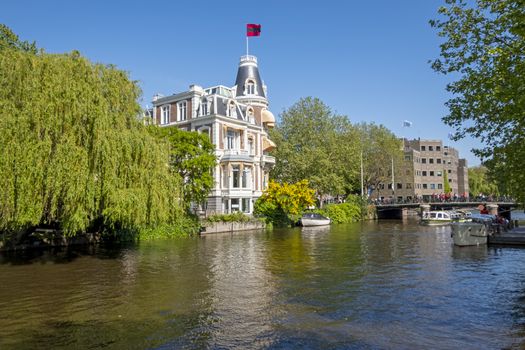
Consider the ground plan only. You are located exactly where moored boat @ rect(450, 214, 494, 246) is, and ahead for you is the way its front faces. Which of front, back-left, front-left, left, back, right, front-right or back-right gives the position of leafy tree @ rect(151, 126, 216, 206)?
front-right

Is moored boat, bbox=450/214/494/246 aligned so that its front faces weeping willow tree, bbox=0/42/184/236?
yes

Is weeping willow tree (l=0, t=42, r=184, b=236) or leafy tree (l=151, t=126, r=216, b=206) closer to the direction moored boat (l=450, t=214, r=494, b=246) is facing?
the weeping willow tree

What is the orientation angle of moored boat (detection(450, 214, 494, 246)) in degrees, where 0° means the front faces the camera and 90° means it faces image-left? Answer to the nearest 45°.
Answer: approximately 45°
